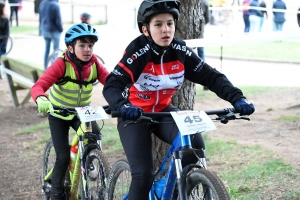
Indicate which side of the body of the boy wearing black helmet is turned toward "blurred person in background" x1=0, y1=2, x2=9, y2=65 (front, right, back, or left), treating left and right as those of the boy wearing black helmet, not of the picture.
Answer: back

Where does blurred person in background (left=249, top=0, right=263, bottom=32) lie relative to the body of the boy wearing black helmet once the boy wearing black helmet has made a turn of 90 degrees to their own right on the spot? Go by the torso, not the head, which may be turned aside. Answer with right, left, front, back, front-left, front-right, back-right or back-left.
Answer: back-right

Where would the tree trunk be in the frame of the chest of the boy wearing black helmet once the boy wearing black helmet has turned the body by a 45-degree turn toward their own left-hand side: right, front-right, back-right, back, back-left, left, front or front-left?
left

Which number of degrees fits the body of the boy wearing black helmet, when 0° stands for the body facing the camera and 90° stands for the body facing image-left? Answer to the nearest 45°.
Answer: approximately 315°
